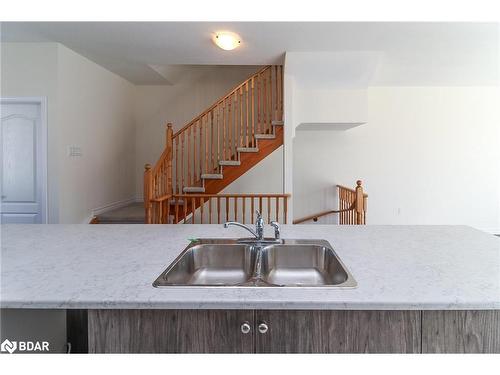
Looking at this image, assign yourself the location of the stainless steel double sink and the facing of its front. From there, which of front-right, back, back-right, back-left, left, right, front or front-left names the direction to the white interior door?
back-right

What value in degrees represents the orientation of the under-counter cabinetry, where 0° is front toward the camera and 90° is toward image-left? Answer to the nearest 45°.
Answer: approximately 0°

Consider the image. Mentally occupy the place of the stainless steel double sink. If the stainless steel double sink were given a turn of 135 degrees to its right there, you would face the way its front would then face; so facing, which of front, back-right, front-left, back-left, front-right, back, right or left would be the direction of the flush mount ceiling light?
front-right

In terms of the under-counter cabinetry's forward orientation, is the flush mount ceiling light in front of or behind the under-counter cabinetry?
behind

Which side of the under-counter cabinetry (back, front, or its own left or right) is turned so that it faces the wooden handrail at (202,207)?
back

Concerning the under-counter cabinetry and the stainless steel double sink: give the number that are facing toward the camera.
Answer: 2
